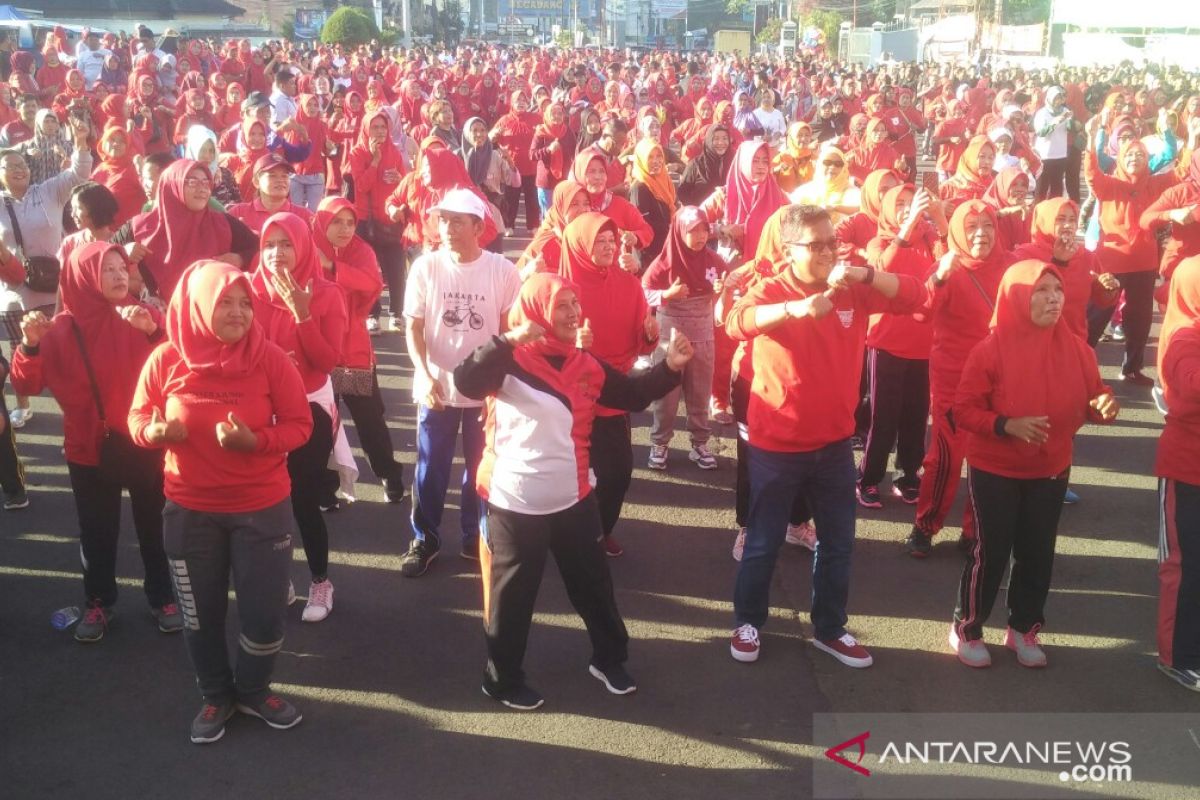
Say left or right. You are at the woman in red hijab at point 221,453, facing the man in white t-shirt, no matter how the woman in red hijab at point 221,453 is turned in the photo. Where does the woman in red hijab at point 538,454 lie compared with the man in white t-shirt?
right

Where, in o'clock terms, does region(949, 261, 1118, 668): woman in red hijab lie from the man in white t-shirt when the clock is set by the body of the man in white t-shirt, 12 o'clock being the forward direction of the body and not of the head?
The woman in red hijab is roughly at 10 o'clock from the man in white t-shirt.

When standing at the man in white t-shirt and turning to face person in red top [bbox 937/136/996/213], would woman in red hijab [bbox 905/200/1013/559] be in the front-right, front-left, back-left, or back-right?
front-right

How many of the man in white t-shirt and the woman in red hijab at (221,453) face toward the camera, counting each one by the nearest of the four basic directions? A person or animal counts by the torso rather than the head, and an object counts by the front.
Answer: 2

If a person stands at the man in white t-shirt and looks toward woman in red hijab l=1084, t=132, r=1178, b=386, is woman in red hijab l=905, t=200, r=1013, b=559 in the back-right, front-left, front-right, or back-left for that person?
front-right

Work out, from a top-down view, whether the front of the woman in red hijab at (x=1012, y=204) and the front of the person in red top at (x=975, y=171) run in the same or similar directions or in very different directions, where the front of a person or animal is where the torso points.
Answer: same or similar directions

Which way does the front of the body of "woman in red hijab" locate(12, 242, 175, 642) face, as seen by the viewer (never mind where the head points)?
toward the camera

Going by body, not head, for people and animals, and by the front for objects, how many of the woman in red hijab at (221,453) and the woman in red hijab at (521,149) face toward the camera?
2

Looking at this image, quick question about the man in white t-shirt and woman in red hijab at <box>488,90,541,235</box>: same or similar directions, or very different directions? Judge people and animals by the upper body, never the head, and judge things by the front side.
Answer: same or similar directions

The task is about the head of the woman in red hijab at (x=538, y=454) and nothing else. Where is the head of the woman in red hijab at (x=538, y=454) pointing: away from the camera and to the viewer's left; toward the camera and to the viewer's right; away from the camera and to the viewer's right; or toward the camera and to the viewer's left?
toward the camera and to the viewer's right

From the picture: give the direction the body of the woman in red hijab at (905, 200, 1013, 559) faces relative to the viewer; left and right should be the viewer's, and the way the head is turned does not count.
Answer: facing the viewer and to the right of the viewer

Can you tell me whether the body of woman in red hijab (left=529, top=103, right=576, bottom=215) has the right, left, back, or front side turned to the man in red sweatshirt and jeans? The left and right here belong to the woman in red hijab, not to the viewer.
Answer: front

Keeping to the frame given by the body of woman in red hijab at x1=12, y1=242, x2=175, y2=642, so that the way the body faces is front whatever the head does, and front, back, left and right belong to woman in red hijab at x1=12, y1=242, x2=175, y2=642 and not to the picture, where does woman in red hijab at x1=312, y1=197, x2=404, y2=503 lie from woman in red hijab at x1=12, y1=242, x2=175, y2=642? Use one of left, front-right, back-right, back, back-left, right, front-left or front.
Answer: back-left

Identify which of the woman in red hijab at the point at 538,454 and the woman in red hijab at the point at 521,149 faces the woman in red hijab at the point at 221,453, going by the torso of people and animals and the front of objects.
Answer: the woman in red hijab at the point at 521,149

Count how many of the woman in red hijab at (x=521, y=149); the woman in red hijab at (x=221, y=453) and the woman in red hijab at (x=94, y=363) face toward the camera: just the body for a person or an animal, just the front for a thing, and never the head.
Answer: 3
